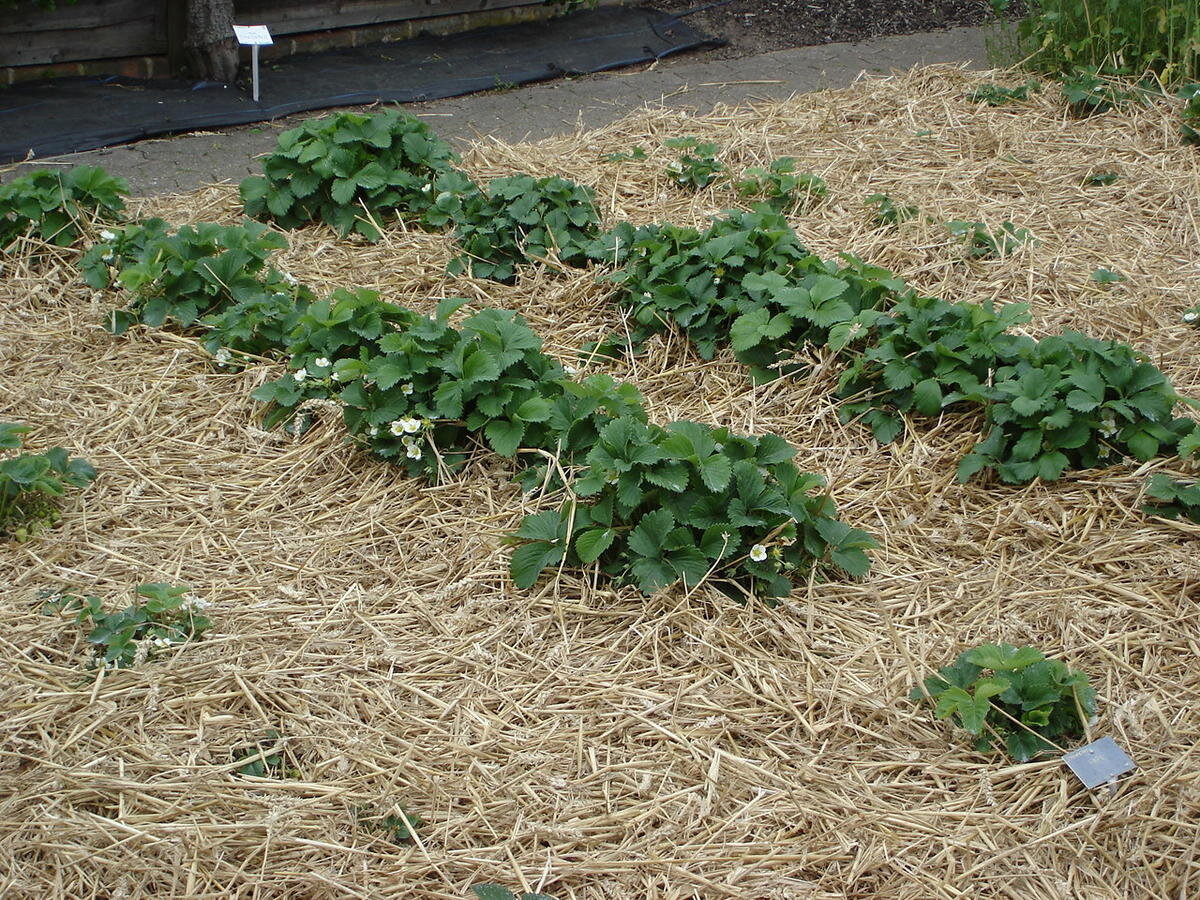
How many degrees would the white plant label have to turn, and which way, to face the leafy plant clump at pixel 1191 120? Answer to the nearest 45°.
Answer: approximately 90° to its left

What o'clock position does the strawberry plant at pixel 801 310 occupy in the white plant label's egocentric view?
The strawberry plant is roughly at 11 o'clock from the white plant label.

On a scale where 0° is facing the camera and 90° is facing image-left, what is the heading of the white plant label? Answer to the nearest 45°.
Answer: approximately 0°

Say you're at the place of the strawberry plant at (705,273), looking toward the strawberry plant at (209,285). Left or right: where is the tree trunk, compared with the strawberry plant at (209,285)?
right

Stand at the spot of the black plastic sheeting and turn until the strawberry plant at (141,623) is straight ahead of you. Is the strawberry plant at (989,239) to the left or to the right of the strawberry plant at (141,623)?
left

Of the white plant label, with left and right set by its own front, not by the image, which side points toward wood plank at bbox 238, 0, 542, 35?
back

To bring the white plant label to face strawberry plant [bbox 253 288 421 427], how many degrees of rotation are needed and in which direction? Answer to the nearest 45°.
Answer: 0° — it already faces it

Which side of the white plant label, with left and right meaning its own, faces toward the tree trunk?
back

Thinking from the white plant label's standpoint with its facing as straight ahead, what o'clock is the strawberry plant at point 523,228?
The strawberry plant is roughly at 11 o'clock from the white plant label.

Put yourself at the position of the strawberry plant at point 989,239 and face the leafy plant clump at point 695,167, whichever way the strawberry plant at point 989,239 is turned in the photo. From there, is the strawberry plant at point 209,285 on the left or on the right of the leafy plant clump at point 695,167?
left
